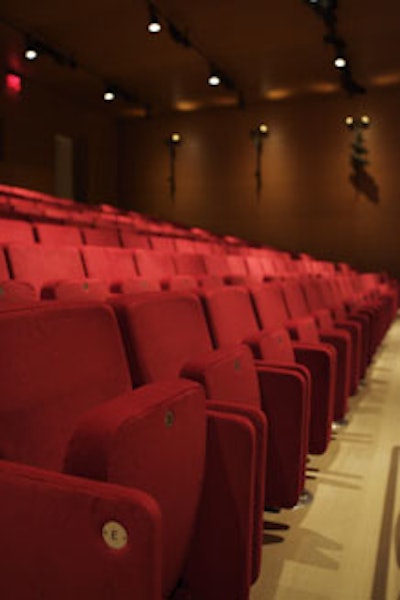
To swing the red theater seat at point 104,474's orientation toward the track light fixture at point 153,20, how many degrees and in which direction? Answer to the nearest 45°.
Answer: approximately 135° to its left

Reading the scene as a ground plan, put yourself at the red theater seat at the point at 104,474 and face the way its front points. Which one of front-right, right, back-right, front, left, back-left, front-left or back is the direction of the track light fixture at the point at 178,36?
back-left

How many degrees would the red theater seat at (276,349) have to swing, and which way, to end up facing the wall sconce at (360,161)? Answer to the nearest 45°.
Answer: approximately 135° to its left

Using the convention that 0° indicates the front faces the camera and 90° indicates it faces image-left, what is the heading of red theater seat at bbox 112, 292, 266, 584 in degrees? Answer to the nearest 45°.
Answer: approximately 315°

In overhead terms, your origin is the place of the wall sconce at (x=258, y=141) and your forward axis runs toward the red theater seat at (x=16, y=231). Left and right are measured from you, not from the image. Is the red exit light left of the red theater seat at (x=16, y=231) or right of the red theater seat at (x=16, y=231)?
right

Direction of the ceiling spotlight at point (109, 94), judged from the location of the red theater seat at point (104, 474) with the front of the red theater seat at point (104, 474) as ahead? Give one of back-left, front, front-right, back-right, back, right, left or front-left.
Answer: back-left
